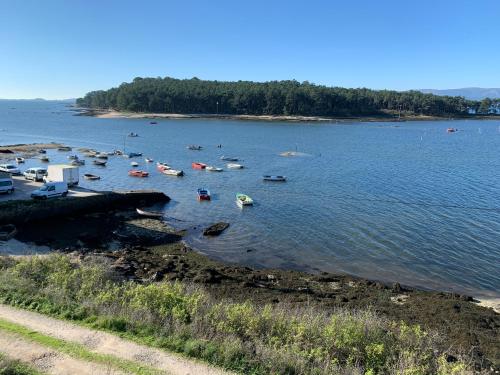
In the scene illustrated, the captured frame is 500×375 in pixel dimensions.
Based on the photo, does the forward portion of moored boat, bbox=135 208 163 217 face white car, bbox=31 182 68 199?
yes

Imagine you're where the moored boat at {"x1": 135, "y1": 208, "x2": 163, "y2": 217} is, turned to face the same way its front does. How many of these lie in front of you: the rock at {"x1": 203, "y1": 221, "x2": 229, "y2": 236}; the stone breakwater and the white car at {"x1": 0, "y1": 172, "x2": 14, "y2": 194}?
2

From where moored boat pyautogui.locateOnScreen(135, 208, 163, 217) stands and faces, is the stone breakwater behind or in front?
in front

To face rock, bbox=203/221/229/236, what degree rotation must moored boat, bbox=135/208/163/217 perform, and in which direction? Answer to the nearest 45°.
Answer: approximately 135° to its left

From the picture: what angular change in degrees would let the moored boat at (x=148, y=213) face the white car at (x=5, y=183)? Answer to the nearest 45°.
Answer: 0° — it already faces it

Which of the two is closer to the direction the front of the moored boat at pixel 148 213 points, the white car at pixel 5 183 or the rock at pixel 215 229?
the white car

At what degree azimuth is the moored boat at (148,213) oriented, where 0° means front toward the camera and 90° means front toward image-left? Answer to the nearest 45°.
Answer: approximately 90°

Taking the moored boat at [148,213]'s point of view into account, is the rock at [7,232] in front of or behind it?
in front
